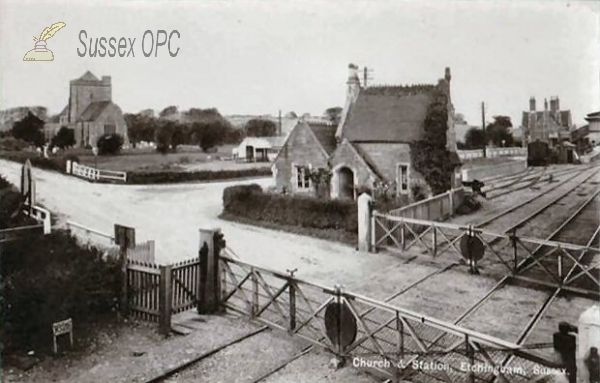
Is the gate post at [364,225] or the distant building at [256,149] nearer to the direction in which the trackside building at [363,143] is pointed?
the gate post

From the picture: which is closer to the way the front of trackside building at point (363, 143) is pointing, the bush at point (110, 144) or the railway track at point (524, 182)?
the bush

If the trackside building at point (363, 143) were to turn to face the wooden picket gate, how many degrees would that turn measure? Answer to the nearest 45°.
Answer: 0° — it already faces it

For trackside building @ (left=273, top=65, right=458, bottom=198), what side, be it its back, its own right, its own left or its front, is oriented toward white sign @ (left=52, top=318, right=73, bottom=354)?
front

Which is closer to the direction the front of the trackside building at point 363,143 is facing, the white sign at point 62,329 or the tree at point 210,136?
the white sign

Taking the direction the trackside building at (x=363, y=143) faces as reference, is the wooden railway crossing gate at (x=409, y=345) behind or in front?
in front

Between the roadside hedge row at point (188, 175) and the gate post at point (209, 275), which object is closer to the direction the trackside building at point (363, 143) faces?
the gate post

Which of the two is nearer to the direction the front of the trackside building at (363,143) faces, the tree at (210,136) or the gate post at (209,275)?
the gate post

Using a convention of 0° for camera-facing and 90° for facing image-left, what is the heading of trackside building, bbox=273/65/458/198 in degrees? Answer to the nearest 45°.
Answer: approximately 0°
